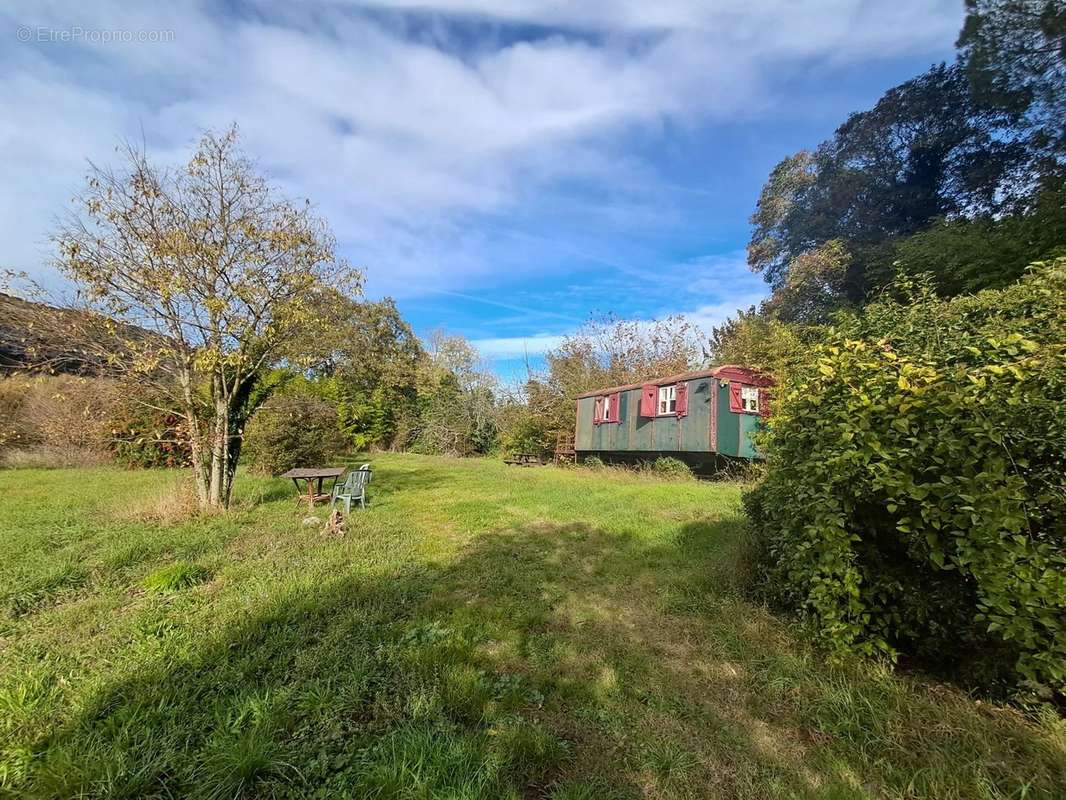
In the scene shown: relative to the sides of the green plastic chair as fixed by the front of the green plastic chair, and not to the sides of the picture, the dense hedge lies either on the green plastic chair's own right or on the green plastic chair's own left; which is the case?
on the green plastic chair's own left

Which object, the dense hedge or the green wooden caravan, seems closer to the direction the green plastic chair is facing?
the dense hedge

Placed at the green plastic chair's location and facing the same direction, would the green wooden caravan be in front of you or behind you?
behind

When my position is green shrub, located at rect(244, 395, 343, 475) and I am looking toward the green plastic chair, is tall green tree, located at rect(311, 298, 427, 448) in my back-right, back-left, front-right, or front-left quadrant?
back-left

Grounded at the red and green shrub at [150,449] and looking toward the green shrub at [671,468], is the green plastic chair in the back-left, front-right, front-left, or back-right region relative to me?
front-right

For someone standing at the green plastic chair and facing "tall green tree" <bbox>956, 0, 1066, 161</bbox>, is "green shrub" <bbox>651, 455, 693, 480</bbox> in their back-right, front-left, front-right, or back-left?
front-left

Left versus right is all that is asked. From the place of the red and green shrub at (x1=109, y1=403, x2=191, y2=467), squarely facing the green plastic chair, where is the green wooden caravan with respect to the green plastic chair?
left

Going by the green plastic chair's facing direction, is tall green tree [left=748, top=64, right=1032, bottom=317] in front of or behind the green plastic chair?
behind

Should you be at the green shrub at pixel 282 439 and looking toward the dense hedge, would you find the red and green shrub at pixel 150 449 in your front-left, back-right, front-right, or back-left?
back-right

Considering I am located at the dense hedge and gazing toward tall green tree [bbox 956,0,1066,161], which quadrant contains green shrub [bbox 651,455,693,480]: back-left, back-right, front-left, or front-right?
front-left

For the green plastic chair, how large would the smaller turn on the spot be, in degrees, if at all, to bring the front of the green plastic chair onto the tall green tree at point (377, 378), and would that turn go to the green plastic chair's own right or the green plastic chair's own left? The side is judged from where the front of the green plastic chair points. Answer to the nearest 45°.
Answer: approximately 135° to the green plastic chair's own right

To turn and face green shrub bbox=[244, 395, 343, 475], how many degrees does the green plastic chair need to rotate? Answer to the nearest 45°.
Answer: approximately 135° to its right

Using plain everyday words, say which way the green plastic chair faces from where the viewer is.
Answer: facing the viewer and to the left of the viewer

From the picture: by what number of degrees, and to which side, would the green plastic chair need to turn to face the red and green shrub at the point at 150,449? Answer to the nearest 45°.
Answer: approximately 90° to its right
